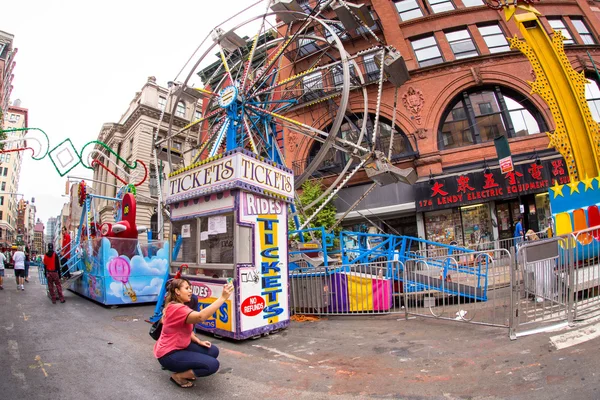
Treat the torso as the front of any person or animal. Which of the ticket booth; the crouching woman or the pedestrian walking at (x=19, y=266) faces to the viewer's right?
the crouching woman

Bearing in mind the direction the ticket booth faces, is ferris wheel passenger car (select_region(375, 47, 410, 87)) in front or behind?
behind

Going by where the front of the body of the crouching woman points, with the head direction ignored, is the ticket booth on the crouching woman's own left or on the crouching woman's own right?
on the crouching woman's own left

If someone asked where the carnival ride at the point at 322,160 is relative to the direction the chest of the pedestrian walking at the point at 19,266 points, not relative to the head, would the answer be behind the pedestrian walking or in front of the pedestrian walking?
behind

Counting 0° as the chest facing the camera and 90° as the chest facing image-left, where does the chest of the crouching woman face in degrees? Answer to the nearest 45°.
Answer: approximately 270°

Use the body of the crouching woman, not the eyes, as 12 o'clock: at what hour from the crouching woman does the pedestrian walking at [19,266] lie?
The pedestrian walking is roughly at 8 o'clock from the crouching woman.

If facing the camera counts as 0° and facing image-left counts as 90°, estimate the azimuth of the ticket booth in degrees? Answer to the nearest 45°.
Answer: approximately 45°
